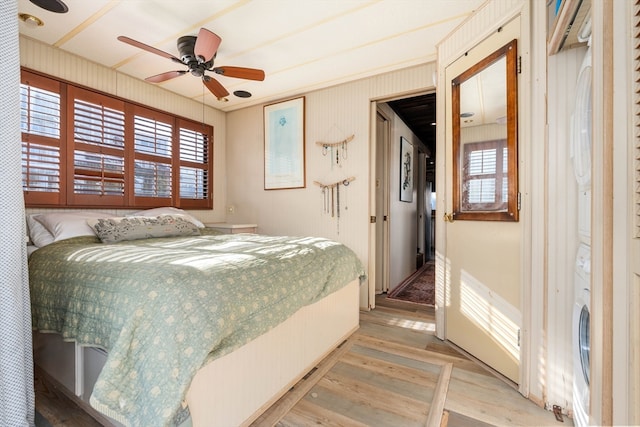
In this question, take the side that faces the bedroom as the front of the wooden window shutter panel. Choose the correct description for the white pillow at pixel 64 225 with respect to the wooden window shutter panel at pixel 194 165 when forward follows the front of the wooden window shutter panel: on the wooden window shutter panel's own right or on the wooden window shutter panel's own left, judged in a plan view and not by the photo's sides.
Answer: on the wooden window shutter panel's own right

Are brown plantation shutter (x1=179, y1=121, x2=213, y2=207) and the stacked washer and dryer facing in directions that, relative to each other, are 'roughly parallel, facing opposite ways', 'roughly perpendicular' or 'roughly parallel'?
roughly parallel, facing opposite ways

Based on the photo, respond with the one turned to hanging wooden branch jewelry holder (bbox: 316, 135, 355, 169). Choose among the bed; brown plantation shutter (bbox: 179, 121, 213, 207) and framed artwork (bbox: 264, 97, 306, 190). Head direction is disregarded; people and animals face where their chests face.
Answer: the brown plantation shutter

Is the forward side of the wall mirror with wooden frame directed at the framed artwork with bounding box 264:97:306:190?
no

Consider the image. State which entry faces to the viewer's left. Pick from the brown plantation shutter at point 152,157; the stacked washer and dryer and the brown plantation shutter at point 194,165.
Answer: the stacked washer and dryer

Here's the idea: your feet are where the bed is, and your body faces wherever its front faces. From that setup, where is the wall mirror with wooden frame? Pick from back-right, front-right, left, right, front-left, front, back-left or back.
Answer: front-left

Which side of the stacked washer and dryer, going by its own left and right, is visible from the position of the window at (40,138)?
front

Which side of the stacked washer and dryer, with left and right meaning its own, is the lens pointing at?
left

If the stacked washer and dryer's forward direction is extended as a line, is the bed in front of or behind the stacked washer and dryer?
in front

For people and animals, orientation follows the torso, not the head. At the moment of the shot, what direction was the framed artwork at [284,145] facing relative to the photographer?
facing the viewer and to the left of the viewer

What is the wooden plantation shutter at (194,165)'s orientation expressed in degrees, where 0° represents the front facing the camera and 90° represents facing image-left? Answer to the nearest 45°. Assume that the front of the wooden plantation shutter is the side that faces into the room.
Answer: approximately 315°

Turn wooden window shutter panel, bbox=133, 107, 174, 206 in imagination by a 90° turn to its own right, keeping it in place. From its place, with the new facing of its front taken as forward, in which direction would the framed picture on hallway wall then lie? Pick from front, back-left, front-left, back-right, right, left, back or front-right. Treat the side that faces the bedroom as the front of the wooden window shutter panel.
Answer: back-left

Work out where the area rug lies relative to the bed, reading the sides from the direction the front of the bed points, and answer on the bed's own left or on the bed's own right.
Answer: on the bed's own left

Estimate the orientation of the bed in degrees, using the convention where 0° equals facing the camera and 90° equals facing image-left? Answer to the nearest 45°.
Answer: approximately 315°

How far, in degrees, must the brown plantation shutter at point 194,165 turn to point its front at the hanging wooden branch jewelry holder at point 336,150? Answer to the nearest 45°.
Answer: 0° — it already faces it

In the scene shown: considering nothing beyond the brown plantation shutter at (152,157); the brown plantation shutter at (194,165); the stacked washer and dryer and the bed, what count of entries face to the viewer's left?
1

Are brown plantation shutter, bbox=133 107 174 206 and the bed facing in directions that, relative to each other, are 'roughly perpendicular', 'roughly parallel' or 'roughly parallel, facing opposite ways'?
roughly parallel

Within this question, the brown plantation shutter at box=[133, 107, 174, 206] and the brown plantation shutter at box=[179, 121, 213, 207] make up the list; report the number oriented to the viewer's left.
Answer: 0

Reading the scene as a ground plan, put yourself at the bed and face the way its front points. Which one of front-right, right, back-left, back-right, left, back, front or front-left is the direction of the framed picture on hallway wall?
left

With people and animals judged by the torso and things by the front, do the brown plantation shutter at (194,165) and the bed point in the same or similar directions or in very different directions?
same or similar directions

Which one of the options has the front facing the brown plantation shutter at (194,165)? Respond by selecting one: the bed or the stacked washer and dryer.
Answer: the stacked washer and dryer

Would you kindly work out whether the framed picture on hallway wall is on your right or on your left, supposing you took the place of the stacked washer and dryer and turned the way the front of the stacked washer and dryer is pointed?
on your right
